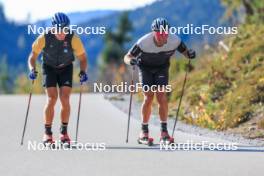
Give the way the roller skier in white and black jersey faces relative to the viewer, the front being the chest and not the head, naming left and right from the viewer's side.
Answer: facing the viewer

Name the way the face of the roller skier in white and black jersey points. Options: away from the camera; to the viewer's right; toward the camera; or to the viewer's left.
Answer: toward the camera

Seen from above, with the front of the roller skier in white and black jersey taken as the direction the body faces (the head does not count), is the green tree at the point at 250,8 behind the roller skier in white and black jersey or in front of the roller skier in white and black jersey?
behind
